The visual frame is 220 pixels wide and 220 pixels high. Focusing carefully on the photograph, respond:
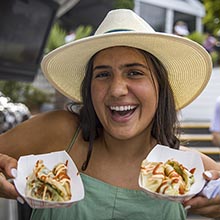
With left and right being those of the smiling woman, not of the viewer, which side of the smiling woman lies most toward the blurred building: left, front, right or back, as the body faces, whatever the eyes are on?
back

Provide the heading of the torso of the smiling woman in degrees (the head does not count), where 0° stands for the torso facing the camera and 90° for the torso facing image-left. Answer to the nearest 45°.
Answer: approximately 0°

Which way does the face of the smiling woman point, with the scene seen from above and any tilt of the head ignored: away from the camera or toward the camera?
toward the camera
